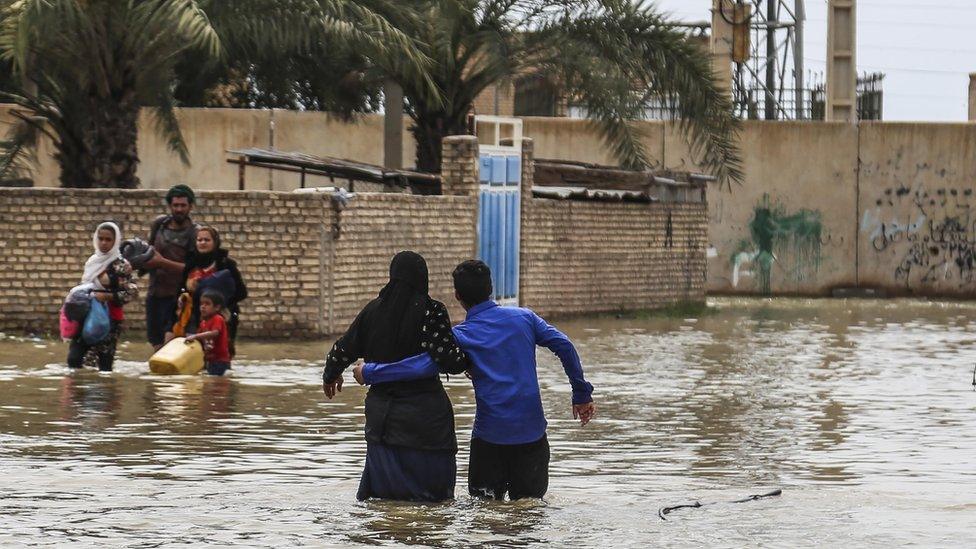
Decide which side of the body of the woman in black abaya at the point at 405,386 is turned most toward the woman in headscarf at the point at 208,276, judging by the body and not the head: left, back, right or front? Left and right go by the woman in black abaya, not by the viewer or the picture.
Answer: front

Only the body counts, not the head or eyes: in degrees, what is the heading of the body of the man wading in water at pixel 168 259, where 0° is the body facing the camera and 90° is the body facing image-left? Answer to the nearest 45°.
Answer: approximately 0°

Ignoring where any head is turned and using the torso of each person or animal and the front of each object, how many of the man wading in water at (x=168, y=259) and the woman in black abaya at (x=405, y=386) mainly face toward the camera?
1

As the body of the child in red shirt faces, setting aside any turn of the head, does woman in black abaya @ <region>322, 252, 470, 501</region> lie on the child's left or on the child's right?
on the child's left

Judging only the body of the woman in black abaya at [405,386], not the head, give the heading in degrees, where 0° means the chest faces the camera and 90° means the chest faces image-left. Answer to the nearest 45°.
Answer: approximately 180°

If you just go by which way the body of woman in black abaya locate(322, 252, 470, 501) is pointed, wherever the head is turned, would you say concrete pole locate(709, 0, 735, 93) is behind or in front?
in front

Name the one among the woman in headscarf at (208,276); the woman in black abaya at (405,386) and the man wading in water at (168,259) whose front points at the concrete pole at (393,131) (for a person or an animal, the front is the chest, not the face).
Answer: the woman in black abaya

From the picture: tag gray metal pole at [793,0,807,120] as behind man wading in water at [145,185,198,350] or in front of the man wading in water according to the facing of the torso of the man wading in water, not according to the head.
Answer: behind

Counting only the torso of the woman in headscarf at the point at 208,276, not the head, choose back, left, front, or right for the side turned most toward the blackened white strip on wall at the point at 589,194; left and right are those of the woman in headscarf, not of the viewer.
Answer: back
